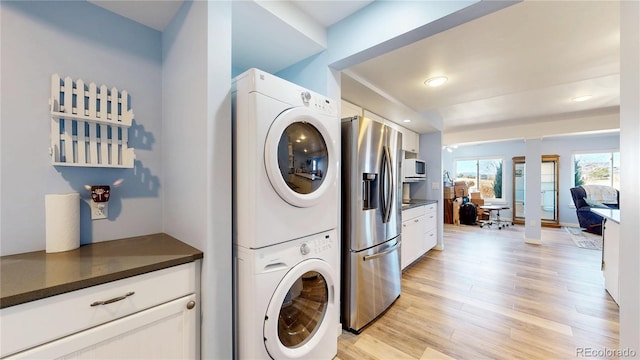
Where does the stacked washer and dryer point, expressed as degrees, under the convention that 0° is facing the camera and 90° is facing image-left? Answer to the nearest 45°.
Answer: approximately 315°

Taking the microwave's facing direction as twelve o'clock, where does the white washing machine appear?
The white washing machine is roughly at 2 o'clock from the microwave.

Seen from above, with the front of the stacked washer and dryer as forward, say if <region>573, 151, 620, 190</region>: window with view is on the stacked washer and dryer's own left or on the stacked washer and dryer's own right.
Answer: on the stacked washer and dryer's own left

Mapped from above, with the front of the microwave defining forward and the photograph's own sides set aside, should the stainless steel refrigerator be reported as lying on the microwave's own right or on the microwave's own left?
on the microwave's own right

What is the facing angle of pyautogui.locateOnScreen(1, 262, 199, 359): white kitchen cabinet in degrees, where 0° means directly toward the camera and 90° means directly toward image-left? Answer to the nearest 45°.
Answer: approximately 315°

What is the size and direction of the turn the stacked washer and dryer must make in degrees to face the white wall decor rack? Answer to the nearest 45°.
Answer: approximately 135° to its right

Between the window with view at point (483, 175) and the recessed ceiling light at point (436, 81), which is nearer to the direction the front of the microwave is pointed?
the recessed ceiling light

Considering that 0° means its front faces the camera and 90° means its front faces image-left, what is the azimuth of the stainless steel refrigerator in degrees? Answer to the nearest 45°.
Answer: approximately 315°
